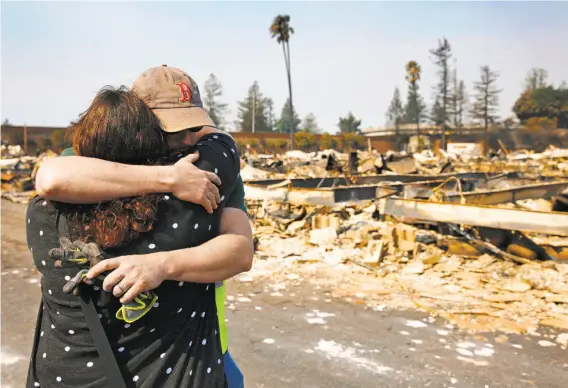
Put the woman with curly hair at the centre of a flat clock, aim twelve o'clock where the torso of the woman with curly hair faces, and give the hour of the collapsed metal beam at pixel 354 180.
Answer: The collapsed metal beam is roughly at 1 o'clock from the woman with curly hair.

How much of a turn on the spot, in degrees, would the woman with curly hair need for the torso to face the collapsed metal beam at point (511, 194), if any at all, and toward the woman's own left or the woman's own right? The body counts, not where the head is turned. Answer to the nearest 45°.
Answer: approximately 45° to the woman's own right

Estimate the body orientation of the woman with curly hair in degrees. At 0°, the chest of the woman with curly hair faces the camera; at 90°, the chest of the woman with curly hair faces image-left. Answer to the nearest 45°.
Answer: approximately 180°

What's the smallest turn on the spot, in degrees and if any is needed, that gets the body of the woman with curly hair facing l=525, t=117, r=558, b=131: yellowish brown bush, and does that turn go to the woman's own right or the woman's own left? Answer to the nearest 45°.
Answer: approximately 45° to the woman's own right

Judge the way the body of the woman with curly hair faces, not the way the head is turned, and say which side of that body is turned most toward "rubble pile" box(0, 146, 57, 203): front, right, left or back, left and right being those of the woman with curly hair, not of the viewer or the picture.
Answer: front

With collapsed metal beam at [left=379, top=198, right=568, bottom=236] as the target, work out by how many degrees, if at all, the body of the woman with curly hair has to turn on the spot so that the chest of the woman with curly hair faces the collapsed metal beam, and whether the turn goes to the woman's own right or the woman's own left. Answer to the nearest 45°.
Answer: approximately 45° to the woman's own right

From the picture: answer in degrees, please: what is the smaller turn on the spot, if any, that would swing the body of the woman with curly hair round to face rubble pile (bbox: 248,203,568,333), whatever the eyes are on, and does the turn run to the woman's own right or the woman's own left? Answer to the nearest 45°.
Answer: approximately 45° to the woman's own right
